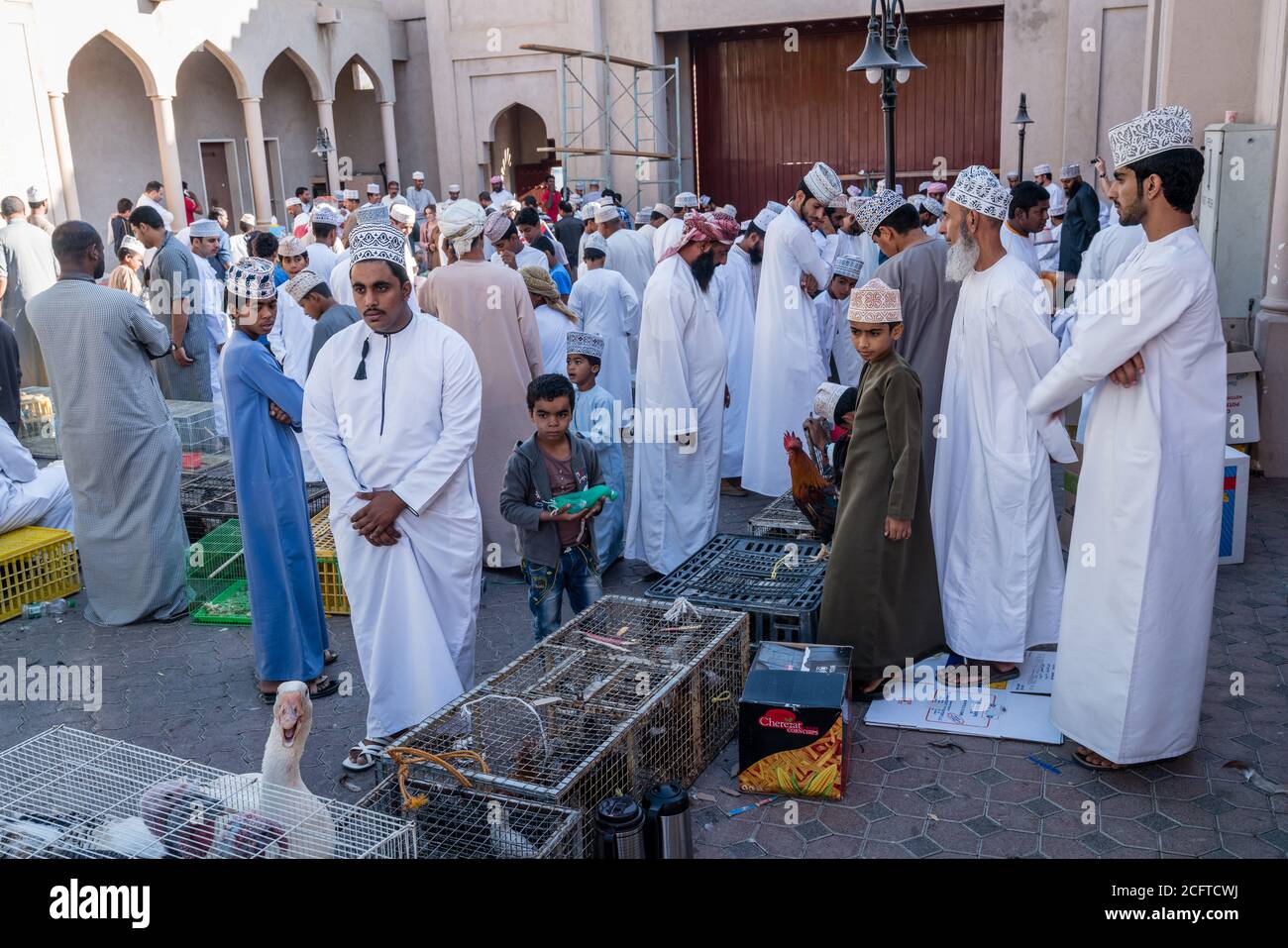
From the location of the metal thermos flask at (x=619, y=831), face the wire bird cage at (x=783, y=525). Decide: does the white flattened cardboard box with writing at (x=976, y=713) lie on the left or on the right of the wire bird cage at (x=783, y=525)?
right

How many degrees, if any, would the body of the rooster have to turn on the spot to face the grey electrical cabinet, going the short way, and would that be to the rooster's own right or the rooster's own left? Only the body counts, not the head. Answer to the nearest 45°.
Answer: approximately 135° to the rooster's own right

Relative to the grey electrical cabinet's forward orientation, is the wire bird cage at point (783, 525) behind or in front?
in front

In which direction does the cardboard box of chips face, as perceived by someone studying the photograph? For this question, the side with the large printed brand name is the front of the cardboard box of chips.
facing the viewer

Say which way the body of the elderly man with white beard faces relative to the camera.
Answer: to the viewer's left

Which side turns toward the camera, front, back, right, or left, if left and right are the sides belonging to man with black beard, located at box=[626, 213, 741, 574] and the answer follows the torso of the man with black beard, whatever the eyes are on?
right

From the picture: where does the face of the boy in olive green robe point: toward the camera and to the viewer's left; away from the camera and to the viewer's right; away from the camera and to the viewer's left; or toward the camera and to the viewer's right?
toward the camera and to the viewer's left

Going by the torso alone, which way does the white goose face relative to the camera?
toward the camera

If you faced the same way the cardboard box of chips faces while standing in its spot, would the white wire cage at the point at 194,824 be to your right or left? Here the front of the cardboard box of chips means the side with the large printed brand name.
on your right

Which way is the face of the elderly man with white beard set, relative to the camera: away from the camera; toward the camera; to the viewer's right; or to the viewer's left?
to the viewer's left

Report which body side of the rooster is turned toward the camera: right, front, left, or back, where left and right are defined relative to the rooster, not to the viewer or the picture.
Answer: left

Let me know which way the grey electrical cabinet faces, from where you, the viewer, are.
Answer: facing the viewer and to the left of the viewer

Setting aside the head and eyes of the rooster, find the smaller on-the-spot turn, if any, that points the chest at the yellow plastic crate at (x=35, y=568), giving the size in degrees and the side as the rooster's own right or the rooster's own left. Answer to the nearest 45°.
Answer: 0° — it already faces it

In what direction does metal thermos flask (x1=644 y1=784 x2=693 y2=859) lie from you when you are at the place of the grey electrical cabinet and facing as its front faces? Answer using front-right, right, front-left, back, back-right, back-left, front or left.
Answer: front-left

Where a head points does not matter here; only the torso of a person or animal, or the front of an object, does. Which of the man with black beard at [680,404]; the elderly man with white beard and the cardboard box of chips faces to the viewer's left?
the elderly man with white beard
